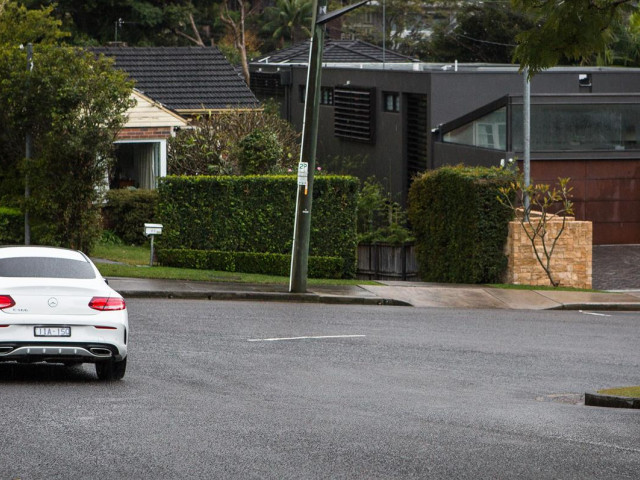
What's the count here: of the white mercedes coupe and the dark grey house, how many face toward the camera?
1

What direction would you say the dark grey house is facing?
toward the camera

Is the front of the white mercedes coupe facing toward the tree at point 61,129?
yes

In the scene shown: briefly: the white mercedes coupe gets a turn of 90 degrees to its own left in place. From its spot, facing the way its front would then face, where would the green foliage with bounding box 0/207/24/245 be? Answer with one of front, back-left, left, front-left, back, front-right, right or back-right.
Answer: right

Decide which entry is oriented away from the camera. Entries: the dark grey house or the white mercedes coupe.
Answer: the white mercedes coupe

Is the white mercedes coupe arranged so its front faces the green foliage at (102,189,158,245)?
yes

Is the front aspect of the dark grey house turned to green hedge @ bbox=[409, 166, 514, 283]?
yes

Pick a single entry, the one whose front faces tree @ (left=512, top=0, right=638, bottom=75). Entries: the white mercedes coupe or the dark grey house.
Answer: the dark grey house

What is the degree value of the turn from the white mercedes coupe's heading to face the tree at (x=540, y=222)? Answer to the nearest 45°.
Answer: approximately 45° to its right

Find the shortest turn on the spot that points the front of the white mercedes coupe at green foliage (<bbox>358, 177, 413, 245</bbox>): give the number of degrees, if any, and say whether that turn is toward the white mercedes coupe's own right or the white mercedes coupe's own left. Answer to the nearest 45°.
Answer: approximately 45° to the white mercedes coupe's own right

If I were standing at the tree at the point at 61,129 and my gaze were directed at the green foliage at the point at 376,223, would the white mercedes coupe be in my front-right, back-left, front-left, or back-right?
front-right

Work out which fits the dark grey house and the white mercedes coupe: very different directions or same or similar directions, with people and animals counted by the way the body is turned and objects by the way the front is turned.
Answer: very different directions

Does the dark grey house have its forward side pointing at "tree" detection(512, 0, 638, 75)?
yes

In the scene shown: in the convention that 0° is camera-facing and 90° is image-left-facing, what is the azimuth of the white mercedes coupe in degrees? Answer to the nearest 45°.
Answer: approximately 180°

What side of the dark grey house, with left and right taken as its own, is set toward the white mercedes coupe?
front

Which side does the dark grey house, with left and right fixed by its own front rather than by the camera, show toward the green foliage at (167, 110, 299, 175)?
right
